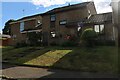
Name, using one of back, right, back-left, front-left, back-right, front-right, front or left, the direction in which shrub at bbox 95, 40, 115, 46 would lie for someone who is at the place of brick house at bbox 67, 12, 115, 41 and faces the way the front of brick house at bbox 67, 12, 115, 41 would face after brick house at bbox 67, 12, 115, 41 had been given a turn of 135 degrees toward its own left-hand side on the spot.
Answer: right

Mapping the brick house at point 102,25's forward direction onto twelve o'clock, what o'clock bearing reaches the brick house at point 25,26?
the brick house at point 25,26 is roughly at 3 o'clock from the brick house at point 102,25.

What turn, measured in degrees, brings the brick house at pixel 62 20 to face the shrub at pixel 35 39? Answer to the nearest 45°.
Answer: approximately 45° to its right

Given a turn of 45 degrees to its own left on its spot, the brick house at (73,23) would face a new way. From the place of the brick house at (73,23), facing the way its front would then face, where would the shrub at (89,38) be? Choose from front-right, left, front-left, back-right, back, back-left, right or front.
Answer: front

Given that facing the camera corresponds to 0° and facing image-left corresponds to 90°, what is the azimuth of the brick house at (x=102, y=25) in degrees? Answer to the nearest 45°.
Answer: approximately 45°

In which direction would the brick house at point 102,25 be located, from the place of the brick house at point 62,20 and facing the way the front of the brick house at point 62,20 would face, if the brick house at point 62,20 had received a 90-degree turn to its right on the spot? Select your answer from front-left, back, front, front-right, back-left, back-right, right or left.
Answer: back

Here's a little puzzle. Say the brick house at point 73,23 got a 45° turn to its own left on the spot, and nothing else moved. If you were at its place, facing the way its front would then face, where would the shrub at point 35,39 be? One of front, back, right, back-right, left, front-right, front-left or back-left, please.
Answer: right

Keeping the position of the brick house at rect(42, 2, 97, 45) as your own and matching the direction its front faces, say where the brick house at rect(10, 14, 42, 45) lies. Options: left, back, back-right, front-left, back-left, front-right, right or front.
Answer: right
